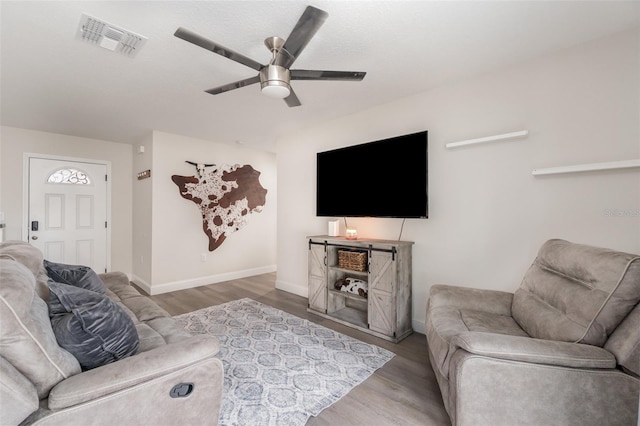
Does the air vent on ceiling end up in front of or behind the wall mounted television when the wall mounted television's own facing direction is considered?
in front

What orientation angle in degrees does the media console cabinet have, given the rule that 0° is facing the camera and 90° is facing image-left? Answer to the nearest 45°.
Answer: approximately 45°

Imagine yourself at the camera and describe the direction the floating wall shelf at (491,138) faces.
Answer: facing the viewer and to the left of the viewer

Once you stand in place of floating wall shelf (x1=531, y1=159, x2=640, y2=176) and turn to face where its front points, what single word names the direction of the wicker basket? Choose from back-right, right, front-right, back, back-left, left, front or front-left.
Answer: front-right

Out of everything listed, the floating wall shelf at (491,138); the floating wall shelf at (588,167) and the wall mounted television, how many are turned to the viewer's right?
0

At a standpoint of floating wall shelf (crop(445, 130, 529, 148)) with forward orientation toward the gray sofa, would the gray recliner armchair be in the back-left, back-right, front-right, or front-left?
front-left

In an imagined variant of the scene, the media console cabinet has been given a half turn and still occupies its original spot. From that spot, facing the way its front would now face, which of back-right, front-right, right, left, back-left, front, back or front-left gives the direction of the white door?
back-left

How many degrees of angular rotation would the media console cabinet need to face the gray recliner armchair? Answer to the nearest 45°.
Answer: approximately 90° to its left

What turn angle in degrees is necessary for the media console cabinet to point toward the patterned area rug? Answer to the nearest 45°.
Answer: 0° — it already faces it

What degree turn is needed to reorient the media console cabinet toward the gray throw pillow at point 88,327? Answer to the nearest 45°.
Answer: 0° — it already faces it

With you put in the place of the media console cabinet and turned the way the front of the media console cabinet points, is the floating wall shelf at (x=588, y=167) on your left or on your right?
on your left

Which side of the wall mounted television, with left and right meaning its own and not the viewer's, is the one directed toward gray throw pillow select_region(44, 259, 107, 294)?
front

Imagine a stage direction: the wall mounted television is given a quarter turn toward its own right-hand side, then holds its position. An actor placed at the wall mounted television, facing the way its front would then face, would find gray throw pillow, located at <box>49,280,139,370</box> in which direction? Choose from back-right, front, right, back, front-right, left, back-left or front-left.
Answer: left

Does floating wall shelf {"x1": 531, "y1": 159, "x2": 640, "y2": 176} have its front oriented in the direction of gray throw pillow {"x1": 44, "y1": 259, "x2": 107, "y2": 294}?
yes

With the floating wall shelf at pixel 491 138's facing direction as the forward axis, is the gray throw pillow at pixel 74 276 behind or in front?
in front
